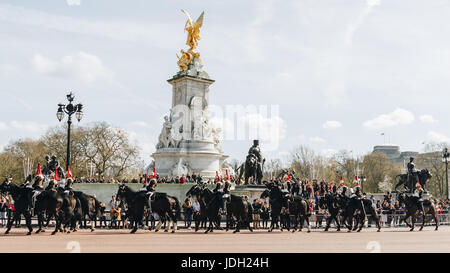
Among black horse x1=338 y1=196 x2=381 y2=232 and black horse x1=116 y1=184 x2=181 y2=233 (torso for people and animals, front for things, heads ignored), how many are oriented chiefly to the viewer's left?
2

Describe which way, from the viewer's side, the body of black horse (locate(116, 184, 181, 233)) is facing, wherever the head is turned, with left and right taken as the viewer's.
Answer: facing to the left of the viewer

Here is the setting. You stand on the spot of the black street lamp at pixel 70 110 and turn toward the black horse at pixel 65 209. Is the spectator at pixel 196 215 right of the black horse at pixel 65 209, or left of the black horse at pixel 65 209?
left

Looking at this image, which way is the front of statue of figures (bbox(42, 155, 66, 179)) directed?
to the viewer's left

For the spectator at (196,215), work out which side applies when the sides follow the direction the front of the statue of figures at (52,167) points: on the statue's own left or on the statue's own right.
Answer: on the statue's own left

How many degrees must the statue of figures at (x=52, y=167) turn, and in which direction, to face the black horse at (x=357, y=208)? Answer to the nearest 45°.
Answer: approximately 135° to its left

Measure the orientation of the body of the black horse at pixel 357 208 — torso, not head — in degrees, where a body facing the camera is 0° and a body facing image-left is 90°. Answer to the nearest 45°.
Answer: approximately 90°
